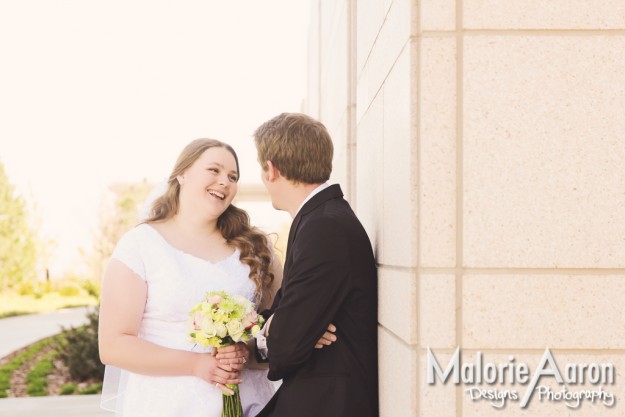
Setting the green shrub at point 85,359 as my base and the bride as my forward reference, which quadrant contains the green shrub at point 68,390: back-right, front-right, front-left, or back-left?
front-right

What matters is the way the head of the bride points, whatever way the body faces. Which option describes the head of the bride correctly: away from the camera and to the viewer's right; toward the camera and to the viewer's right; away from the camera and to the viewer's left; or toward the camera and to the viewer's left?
toward the camera and to the viewer's right

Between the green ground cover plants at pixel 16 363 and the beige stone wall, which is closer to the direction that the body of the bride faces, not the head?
the beige stone wall

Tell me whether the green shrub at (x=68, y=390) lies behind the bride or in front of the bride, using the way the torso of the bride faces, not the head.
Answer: behind

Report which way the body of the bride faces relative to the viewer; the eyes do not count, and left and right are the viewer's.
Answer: facing the viewer and to the right of the viewer

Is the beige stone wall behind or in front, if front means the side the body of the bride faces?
in front

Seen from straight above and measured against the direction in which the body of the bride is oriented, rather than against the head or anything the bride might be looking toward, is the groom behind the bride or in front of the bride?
in front

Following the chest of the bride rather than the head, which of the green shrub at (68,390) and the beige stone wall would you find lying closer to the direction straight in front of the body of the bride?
the beige stone wall

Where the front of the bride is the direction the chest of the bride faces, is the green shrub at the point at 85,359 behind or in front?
behind
